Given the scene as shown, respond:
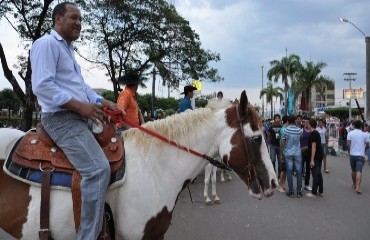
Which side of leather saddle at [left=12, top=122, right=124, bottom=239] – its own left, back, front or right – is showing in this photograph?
right

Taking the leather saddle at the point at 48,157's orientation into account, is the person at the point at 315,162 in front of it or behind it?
in front

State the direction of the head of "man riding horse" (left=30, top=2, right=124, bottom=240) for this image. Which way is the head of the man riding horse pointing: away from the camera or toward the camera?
toward the camera

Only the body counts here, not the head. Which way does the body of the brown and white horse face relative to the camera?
to the viewer's right

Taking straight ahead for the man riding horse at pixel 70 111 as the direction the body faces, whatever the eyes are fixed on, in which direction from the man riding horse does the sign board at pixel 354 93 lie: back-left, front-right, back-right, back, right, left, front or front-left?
front-left

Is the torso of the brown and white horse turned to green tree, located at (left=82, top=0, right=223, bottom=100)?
no

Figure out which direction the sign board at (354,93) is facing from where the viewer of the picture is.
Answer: facing the viewer

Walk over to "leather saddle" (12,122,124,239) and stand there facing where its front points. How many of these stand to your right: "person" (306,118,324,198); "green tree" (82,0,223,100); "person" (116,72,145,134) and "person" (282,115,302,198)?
0
